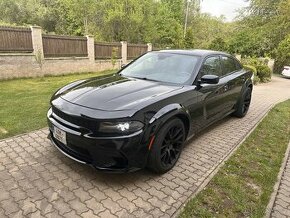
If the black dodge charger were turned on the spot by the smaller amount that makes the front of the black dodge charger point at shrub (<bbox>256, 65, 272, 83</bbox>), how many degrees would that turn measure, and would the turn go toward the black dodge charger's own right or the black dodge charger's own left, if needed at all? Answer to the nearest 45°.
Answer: approximately 180°

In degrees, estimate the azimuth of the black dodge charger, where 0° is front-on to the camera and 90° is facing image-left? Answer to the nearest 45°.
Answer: approximately 45°

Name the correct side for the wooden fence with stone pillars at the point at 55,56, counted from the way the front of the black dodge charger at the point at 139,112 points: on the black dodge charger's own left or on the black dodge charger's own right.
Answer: on the black dodge charger's own right

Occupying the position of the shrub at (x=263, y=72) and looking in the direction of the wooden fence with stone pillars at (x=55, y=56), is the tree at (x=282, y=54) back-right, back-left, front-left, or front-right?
back-right
